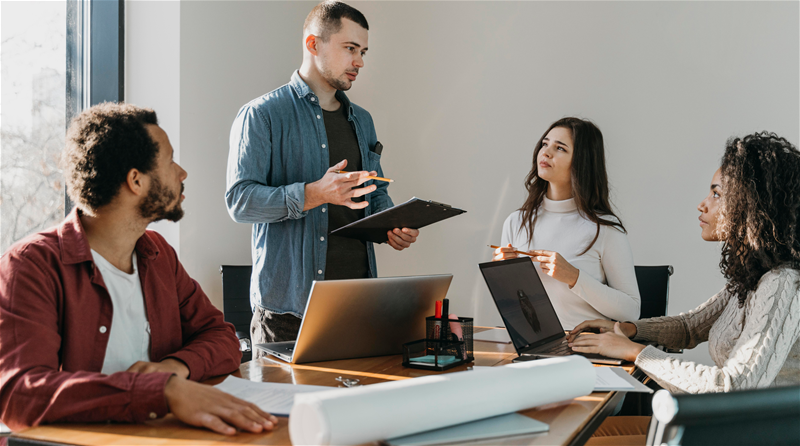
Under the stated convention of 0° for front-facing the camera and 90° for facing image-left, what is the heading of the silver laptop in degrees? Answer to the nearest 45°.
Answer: approximately 135°

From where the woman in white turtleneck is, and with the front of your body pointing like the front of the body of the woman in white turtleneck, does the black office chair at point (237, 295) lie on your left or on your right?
on your right

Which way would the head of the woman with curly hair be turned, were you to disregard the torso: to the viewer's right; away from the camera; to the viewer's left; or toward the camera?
to the viewer's left

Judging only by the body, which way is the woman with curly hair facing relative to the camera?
to the viewer's left

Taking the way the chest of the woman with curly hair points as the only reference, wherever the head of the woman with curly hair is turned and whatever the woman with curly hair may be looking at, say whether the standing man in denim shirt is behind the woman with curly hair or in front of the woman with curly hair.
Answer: in front

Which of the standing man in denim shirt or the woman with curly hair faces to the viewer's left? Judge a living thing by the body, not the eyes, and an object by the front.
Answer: the woman with curly hair

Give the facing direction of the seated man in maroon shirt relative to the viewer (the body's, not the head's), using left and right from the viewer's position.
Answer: facing the viewer and to the right of the viewer

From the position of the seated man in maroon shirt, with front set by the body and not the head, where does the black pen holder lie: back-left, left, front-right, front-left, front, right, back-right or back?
front-left

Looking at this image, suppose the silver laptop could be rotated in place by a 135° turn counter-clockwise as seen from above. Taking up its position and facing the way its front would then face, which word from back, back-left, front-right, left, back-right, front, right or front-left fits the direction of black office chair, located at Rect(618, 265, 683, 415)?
back-left
